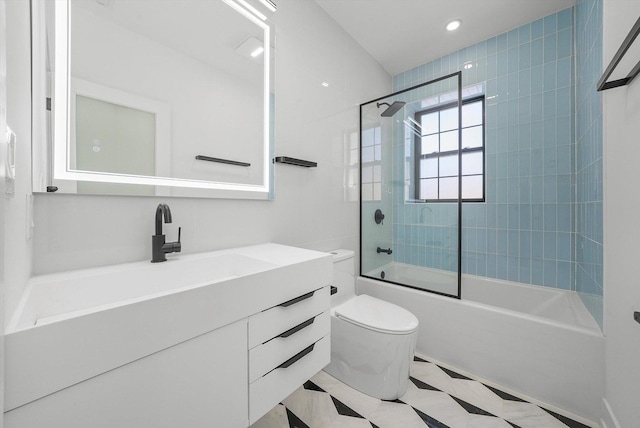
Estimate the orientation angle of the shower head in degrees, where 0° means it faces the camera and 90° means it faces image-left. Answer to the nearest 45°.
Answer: approximately 315°

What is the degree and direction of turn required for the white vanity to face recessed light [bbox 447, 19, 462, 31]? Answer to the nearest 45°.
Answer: approximately 45° to its left

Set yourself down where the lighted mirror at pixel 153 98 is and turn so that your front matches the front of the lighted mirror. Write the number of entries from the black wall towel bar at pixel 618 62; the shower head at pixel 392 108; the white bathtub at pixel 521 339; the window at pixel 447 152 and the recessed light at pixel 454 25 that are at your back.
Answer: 0

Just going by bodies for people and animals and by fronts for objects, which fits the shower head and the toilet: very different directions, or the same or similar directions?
same or similar directions

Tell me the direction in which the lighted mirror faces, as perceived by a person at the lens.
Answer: facing the viewer and to the right of the viewer

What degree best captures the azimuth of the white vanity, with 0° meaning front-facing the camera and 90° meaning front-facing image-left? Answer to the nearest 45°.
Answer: approximately 315°

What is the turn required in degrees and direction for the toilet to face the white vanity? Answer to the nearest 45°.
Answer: approximately 90° to its right

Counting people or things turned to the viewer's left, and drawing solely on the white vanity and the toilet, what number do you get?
0

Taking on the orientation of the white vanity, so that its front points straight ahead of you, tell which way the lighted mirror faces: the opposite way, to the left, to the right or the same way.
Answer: the same way

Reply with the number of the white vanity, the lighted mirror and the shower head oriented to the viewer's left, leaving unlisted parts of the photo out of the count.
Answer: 0

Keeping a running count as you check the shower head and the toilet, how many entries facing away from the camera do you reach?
0
